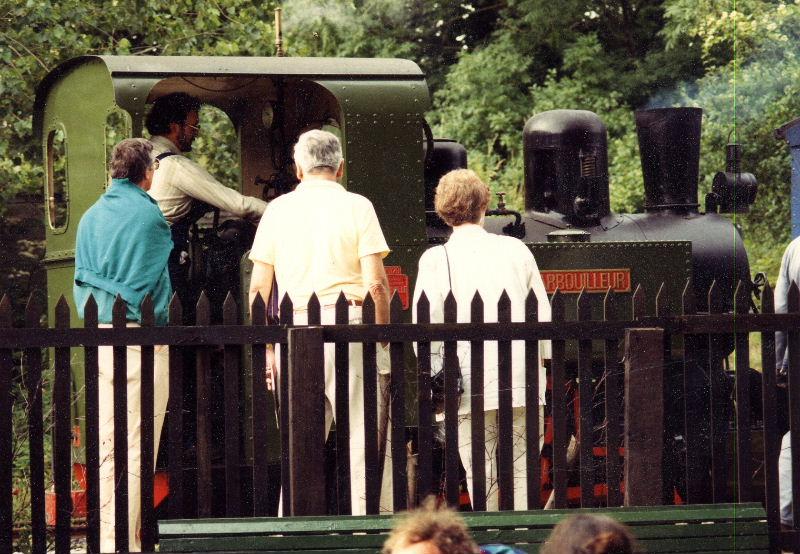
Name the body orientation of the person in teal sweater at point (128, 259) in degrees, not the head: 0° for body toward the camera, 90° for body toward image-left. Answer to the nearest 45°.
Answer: approximately 225°

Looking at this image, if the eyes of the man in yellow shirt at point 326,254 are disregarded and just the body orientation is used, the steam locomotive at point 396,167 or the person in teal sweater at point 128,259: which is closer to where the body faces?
the steam locomotive

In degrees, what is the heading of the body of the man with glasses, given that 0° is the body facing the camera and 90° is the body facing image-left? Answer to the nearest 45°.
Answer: approximately 270°

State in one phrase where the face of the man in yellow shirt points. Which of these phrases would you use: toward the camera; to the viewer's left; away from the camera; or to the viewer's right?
away from the camera

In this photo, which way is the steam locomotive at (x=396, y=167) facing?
to the viewer's right

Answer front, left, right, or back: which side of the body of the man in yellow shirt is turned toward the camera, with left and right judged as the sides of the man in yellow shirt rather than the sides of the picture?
back

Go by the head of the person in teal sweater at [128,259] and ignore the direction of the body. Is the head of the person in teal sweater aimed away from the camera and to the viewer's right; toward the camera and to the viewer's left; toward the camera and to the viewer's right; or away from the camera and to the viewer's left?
away from the camera and to the viewer's right

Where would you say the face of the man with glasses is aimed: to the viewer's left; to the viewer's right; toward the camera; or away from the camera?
to the viewer's right

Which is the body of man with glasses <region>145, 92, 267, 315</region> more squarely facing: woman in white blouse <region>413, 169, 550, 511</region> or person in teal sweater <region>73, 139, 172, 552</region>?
the woman in white blouse

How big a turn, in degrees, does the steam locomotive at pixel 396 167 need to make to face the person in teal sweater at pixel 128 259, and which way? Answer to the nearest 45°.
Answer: approximately 135° to its right

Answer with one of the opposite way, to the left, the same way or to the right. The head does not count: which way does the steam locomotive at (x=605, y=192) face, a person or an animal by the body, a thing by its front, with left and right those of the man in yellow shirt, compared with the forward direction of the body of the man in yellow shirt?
to the right

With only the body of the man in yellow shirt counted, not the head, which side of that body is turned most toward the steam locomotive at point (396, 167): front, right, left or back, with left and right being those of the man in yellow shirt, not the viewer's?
front

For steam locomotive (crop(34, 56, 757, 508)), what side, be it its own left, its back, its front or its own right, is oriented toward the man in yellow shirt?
right

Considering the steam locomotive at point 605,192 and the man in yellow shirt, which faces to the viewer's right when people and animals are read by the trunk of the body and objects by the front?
the steam locomotive
